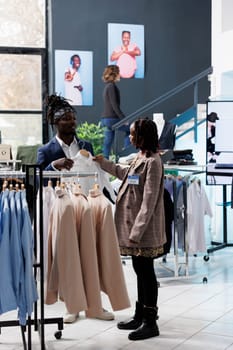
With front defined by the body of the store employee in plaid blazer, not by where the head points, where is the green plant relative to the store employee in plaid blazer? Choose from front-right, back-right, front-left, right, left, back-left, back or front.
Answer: right

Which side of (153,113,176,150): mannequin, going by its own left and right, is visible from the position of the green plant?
right

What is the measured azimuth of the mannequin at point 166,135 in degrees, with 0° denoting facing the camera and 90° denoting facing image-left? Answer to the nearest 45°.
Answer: approximately 45°

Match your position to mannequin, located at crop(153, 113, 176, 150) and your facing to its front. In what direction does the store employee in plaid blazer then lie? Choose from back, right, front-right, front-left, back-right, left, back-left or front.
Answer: front-left

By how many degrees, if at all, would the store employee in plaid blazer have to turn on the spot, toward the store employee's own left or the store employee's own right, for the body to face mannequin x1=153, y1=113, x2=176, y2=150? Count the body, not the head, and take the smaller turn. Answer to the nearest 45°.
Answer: approximately 90° to the store employee's own right

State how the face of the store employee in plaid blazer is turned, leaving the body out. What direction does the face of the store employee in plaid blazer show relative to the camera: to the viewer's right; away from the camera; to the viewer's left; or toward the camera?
to the viewer's left

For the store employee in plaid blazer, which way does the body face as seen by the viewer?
to the viewer's left

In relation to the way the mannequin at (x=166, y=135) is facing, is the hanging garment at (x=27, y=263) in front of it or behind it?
in front

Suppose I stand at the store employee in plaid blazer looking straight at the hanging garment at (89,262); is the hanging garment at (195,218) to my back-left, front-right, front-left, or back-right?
back-right
